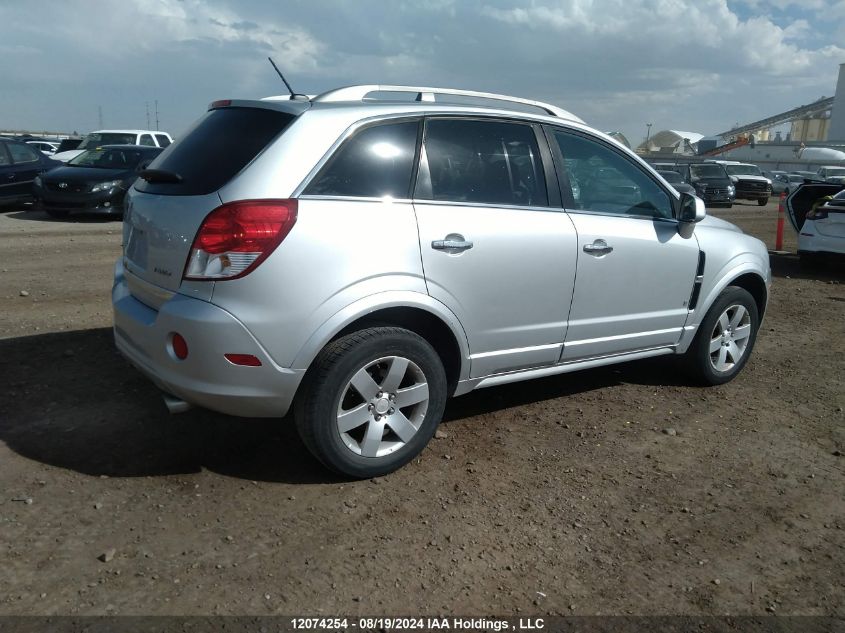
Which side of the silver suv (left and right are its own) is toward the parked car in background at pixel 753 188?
front

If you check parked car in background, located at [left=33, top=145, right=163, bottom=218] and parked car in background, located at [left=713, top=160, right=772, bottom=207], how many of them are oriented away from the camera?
0

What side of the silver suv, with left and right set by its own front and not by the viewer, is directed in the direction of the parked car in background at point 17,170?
left

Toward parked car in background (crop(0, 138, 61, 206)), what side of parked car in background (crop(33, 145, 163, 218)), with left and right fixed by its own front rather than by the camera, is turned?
right

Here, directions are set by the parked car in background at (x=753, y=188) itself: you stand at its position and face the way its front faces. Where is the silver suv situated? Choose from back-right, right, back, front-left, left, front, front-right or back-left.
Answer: front-right

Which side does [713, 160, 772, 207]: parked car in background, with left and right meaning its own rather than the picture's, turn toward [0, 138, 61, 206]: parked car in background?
right

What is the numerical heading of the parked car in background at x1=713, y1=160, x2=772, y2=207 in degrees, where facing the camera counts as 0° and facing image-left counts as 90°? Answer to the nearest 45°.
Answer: approximately 315°

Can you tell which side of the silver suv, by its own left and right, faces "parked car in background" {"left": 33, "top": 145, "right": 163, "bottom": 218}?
left

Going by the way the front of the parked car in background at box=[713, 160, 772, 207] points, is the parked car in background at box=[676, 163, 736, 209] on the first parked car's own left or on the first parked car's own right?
on the first parked car's own right

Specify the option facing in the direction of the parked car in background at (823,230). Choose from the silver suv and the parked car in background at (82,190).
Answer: the silver suv

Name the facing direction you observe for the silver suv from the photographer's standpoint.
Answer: facing away from the viewer and to the right of the viewer
